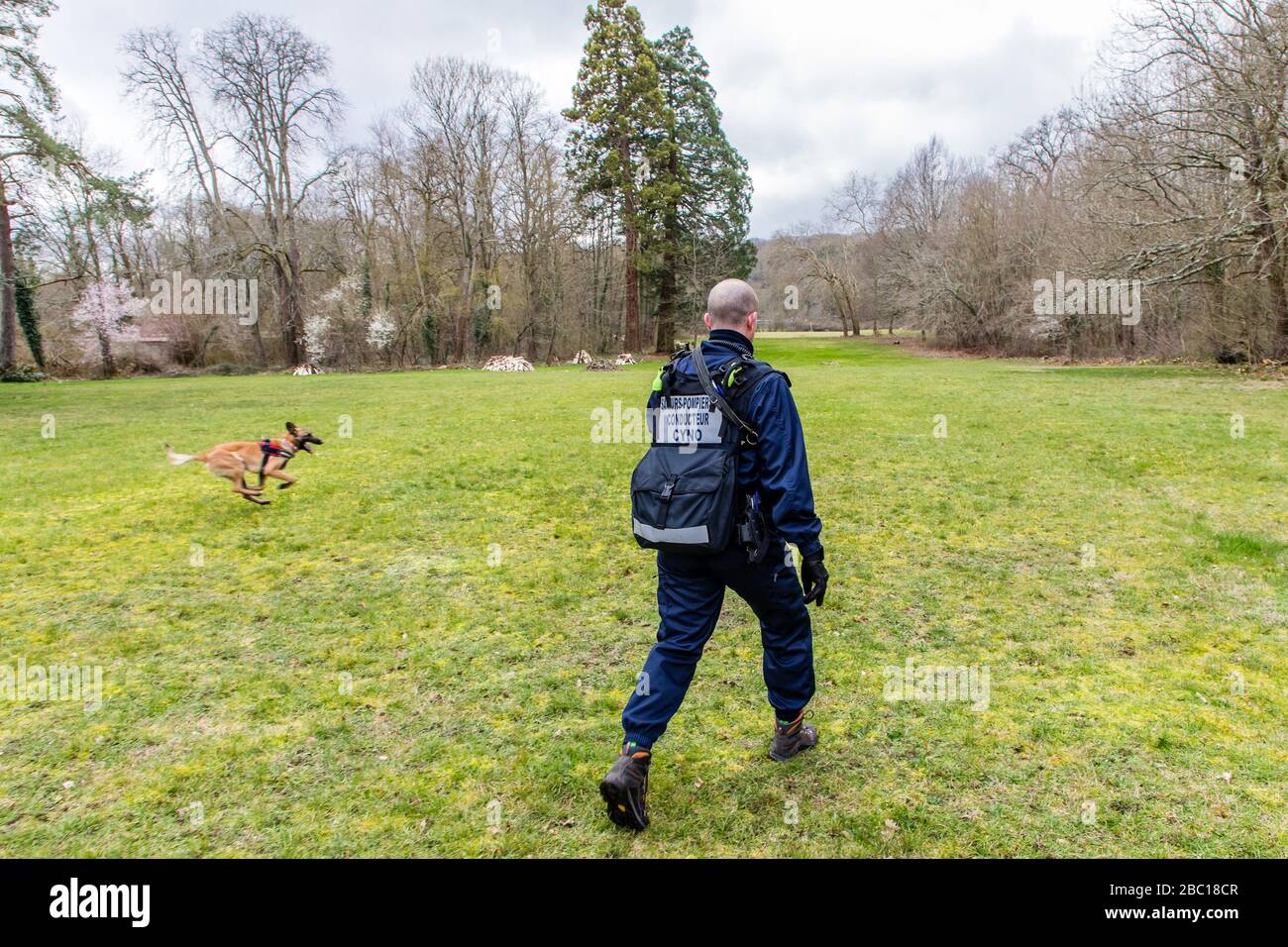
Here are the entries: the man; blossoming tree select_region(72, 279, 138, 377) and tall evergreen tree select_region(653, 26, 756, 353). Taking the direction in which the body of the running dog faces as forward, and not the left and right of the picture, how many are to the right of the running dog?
1

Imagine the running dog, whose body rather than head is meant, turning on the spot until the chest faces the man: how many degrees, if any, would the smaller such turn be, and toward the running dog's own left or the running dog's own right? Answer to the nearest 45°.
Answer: approximately 90° to the running dog's own right

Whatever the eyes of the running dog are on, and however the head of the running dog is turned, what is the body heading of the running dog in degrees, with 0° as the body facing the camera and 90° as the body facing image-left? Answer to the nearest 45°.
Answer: approximately 270°

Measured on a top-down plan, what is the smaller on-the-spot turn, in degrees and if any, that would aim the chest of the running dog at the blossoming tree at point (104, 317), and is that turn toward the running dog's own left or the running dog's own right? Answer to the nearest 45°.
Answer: approximately 90° to the running dog's own left

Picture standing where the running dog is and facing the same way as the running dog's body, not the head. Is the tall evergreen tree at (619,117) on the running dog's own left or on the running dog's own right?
on the running dog's own left

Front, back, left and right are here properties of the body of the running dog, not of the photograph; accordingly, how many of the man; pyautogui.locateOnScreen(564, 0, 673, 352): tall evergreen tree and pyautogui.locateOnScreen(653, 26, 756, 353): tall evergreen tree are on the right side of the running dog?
1
